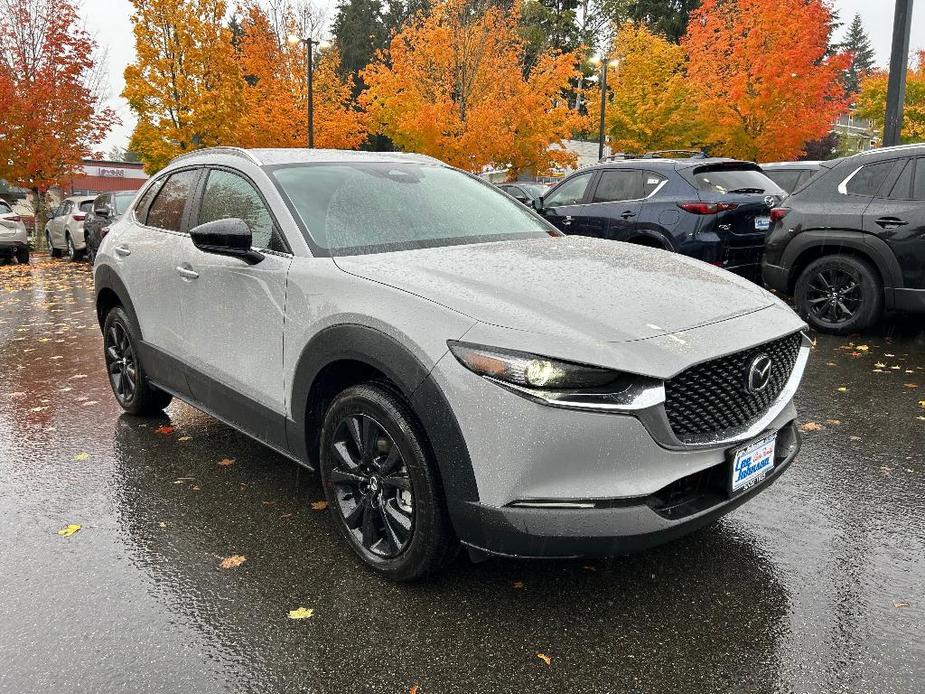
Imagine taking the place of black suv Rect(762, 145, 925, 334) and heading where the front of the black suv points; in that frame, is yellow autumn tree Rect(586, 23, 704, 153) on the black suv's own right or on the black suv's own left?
on the black suv's own left

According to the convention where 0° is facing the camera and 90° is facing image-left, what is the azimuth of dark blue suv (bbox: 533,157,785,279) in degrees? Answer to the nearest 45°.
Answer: approximately 135°

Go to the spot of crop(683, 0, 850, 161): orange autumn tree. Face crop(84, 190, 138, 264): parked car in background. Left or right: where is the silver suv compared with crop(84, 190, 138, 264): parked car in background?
left

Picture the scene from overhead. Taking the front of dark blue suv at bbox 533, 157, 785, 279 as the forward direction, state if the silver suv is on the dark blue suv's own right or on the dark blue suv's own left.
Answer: on the dark blue suv's own left

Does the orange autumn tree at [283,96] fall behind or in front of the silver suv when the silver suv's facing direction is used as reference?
behind

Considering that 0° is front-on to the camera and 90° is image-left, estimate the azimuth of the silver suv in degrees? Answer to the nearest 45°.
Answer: approximately 315°

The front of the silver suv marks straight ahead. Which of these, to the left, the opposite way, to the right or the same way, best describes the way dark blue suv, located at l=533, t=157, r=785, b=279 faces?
the opposite way

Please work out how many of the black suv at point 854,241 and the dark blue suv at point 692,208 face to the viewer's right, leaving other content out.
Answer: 1

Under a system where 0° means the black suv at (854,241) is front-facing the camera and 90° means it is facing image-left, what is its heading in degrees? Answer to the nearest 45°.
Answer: approximately 270°

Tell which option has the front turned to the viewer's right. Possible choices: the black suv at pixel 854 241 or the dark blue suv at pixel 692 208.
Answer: the black suv at pixel 854 241

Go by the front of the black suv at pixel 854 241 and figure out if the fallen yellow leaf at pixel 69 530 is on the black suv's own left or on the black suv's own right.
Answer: on the black suv's own right

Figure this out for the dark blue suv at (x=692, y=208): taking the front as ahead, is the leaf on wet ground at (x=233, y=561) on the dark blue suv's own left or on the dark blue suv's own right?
on the dark blue suv's own left
